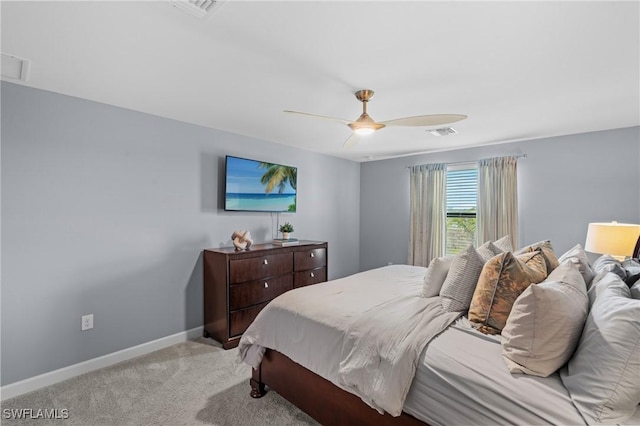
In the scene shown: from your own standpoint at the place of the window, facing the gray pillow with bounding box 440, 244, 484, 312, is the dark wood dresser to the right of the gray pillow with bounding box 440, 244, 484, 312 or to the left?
right

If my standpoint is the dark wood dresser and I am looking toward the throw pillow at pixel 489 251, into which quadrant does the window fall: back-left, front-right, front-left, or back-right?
front-left

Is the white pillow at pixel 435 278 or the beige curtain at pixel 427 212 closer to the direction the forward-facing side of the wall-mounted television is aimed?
the white pillow

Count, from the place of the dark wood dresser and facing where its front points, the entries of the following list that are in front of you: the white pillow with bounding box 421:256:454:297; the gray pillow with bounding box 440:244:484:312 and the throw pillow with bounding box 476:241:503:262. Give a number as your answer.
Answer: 3

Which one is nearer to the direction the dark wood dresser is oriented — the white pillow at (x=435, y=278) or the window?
the white pillow

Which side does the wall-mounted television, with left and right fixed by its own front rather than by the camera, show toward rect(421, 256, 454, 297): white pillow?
front

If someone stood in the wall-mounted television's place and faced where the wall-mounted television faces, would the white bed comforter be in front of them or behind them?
in front

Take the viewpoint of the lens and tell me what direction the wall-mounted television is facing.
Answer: facing the viewer and to the right of the viewer

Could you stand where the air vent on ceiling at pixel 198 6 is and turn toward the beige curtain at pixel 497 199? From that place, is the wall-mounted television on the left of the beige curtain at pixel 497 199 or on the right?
left

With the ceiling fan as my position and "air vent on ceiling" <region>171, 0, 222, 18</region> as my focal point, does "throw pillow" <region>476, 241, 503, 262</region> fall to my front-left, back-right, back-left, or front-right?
back-left

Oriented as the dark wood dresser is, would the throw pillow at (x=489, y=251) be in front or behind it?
in front

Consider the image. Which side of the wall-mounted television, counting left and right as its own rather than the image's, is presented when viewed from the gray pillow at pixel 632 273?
front

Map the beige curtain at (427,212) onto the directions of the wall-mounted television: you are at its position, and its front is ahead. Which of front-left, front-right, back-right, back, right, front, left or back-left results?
front-left

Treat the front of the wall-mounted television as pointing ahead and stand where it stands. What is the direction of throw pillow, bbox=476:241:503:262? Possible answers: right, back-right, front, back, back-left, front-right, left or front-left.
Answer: front

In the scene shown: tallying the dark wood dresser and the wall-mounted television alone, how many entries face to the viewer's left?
0
